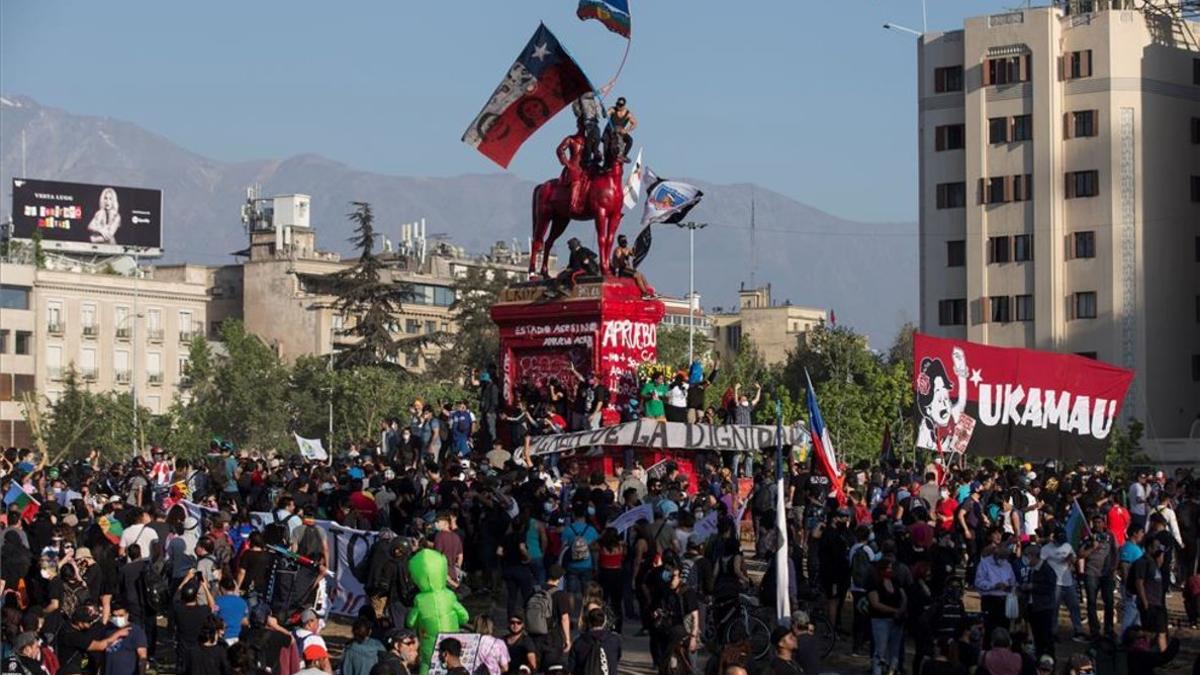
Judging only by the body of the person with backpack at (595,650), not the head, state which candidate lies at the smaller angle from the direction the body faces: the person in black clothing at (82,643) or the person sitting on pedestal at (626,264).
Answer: the person sitting on pedestal

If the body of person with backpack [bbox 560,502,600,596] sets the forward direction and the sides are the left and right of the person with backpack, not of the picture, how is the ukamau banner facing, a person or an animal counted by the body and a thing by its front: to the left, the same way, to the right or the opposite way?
the opposite way

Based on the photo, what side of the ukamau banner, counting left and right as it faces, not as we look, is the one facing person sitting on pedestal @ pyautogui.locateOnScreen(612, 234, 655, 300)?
right

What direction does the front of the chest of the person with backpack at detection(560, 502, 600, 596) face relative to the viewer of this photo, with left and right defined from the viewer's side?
facing away from the viewer

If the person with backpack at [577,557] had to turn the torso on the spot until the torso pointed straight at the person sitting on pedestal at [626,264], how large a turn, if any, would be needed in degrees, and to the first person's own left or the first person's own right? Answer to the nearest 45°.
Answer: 0° — they already face them

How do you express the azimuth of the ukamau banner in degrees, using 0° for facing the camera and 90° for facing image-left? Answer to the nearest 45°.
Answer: approximately 0°

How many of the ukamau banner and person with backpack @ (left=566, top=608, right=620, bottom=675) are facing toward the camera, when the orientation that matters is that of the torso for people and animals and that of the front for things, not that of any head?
1

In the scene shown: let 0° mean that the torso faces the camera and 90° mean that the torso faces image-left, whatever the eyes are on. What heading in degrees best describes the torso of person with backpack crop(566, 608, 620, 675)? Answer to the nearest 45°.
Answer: approximately 180°
